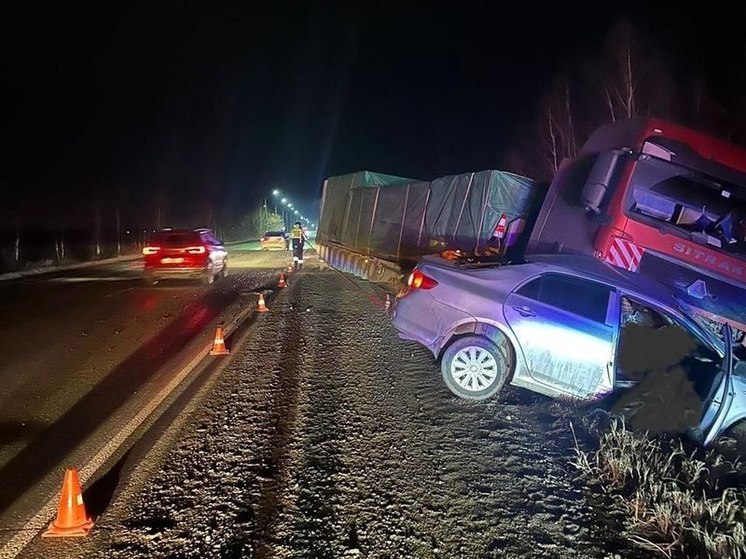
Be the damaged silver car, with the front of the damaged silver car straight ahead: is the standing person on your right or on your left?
on your left

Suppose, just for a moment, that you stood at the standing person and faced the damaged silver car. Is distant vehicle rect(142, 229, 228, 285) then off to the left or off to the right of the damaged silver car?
right

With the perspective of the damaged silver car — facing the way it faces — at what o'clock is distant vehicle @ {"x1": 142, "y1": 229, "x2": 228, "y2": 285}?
The distant vehicle is roughly at 7 o'clock from the damaged silver car.

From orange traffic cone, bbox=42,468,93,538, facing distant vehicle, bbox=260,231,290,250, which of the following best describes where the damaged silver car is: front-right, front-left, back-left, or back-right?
front-right

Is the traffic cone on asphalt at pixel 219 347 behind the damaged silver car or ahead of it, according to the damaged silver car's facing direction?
behind

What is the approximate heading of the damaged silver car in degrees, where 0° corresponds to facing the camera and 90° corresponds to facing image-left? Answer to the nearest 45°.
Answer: approximately 270°

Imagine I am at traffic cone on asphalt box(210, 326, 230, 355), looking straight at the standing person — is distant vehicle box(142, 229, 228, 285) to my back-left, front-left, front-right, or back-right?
front-left

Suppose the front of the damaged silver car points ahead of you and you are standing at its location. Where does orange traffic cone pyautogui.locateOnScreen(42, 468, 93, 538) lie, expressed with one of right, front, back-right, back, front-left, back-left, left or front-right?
back-right

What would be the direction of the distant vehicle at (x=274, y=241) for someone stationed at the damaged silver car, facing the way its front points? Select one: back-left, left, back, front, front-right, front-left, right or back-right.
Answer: back-left
